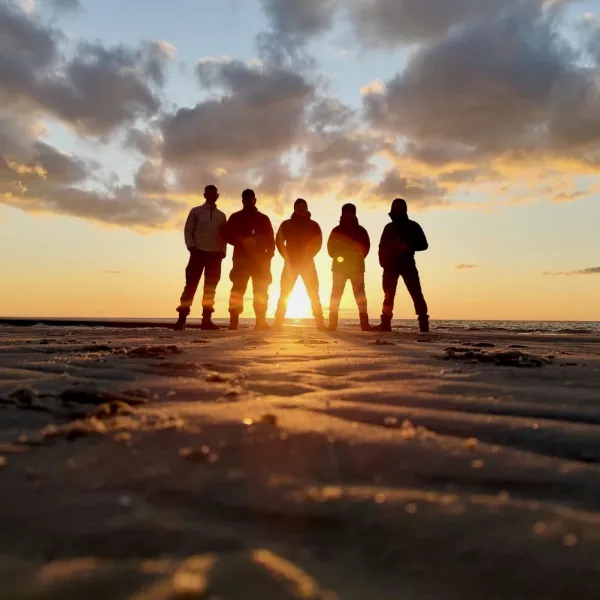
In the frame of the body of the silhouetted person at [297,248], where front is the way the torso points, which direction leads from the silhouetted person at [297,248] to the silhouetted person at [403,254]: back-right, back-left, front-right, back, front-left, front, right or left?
left

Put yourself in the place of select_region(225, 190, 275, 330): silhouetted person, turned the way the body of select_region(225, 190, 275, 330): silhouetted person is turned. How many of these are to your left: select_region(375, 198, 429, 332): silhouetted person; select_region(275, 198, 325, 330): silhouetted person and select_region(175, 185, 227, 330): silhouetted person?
2

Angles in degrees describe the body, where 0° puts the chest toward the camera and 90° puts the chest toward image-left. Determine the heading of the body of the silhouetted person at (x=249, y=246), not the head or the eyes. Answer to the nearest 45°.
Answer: approximately 0°

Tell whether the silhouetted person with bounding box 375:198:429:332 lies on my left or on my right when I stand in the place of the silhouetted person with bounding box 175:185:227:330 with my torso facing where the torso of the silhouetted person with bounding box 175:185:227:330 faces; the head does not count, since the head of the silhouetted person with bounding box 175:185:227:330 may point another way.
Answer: on my left

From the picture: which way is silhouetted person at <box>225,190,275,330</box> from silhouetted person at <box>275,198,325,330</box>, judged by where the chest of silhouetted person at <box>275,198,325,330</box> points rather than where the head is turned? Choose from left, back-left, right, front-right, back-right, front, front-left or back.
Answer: right

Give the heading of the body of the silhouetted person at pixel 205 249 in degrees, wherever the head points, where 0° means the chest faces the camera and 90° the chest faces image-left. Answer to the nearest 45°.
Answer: approximately 0°

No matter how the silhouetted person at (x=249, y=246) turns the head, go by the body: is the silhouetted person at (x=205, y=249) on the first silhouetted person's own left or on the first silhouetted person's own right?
on the first silhouetted person's own right

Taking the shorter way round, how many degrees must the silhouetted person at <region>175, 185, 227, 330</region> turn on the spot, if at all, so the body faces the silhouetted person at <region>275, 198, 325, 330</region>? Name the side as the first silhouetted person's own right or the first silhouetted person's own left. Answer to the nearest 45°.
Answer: approximately 90° to the first silhouetted person's own left

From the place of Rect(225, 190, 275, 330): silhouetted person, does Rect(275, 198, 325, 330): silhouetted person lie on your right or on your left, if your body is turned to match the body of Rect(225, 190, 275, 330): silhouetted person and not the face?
on your left
